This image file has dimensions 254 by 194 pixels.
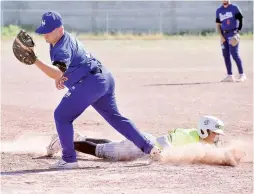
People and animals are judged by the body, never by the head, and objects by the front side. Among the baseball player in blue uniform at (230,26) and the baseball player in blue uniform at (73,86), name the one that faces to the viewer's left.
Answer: the baseball player in blue uniform at (73,86)

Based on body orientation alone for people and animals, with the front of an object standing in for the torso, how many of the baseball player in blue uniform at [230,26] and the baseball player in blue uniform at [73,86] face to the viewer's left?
1

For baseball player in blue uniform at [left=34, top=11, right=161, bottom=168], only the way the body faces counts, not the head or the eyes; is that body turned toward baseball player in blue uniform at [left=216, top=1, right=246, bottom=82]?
no

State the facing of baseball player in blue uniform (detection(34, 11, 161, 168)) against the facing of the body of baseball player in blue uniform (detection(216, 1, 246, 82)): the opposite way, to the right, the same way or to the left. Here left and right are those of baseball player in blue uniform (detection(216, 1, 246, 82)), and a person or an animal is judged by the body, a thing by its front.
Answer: to the right

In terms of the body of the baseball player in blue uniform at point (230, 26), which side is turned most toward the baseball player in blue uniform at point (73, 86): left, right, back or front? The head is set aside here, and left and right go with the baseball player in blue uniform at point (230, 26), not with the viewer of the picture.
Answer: front

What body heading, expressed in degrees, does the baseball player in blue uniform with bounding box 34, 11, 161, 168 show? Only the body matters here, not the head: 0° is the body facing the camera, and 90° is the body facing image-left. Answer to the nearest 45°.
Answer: approximately 90°

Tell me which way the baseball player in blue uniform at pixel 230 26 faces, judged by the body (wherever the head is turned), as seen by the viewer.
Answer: toward the camera
